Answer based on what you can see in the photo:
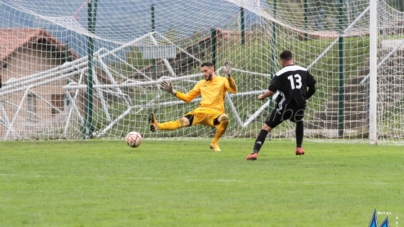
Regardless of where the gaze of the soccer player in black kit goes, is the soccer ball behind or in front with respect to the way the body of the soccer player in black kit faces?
in front

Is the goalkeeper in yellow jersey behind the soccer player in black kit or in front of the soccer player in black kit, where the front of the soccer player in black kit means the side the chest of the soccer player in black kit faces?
in front

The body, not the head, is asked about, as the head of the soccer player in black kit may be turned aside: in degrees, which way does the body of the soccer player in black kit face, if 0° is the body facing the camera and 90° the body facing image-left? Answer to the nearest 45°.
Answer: approximately 135°
